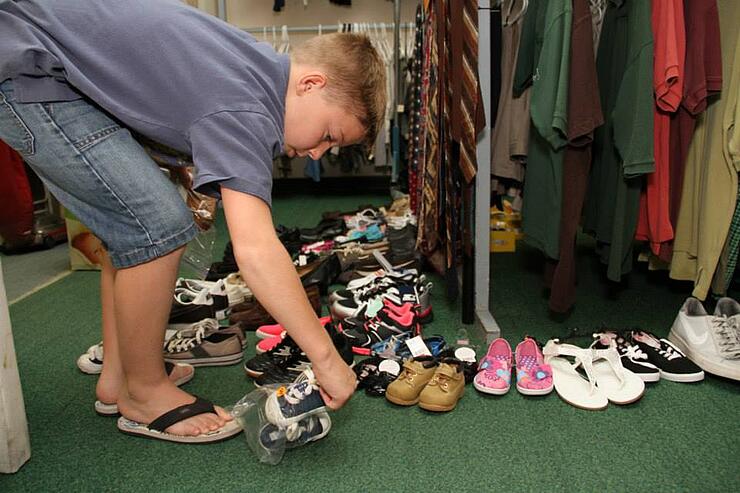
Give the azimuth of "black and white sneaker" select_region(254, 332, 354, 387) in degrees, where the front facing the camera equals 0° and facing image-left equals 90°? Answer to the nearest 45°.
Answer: approximately 45°

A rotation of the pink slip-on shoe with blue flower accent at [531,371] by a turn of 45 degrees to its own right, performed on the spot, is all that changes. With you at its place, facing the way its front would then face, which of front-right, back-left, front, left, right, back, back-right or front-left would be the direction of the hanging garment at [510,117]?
back-right

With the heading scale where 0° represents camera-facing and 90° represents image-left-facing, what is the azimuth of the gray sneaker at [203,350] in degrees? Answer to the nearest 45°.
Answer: approximately 90°

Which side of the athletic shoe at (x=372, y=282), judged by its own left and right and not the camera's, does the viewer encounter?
left

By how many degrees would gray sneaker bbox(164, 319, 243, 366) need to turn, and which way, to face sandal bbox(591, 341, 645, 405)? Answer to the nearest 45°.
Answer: approximately 135° to its left

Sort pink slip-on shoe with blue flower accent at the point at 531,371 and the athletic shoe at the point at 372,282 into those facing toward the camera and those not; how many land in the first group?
1

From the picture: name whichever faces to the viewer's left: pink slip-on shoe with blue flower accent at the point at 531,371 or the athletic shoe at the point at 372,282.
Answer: the athletic shoe
